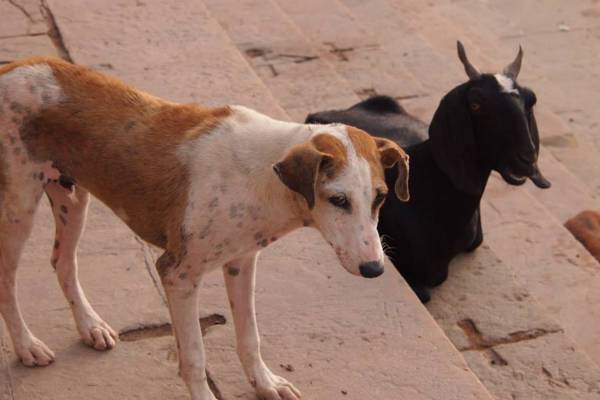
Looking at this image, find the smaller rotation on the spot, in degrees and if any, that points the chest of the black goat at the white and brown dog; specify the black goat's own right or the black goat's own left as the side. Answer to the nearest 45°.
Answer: approximately 90° to the black goat's own right

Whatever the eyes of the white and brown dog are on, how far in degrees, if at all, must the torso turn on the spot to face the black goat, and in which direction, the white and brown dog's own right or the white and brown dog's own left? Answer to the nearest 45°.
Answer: approximately 90° to the white and brown dog's own left

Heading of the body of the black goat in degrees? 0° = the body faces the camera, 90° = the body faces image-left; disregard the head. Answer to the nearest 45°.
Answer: approximately 315°

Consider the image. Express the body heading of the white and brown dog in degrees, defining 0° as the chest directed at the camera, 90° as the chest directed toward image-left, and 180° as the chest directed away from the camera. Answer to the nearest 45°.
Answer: approximately 315°
